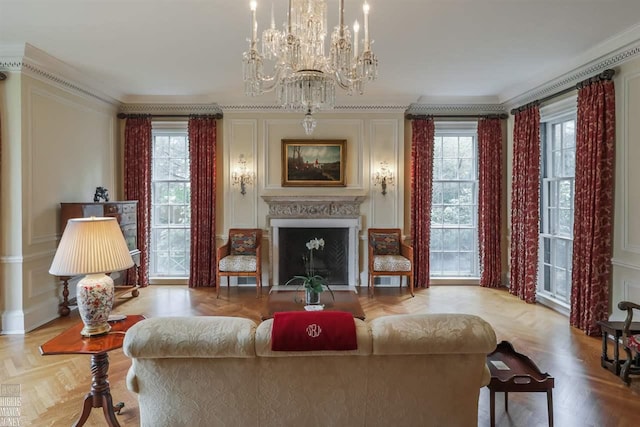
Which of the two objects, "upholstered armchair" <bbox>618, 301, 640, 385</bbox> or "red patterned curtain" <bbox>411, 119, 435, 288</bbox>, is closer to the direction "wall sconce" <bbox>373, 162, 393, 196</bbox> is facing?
the upholstered armchair

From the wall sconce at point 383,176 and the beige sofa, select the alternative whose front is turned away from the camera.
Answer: the beige sofa

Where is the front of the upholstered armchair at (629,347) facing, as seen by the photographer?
facing to the left of the viewer

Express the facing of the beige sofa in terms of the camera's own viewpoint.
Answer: facing away from the viewer

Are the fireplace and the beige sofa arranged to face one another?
yes

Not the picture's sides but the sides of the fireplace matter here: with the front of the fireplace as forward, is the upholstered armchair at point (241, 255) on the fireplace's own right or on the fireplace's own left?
on the fireplace's own right

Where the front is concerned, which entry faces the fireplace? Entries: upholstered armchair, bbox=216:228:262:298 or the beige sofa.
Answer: the beige sofa

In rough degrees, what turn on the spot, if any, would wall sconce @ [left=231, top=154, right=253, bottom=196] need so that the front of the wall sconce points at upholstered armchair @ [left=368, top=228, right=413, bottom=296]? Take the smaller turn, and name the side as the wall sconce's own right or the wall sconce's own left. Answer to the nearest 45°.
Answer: approximately 90° to the wall sconce's own left
